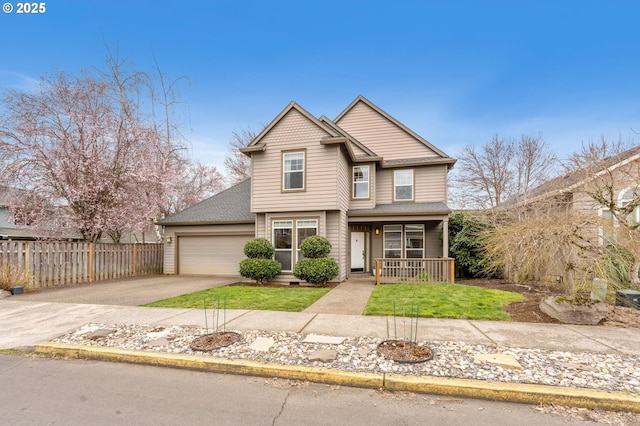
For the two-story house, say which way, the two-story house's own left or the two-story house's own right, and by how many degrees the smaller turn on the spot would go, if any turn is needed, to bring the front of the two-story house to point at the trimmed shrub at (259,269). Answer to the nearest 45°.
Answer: approximately 45° to the two-story house's own right

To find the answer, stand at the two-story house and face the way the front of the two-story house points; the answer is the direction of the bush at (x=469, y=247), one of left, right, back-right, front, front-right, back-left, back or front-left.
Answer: left

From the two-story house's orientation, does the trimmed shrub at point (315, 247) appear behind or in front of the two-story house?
in front

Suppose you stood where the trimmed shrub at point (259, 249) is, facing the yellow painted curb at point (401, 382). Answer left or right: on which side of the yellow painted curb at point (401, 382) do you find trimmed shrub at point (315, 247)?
left

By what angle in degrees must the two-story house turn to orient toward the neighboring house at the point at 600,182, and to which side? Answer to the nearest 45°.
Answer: approximately 45° to its left

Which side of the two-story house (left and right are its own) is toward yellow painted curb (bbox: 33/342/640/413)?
front

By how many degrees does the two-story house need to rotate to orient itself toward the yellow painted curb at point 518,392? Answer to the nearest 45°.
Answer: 0° — it already faces it

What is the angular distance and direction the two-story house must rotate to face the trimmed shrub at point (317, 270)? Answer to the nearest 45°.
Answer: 0° — it already faces it

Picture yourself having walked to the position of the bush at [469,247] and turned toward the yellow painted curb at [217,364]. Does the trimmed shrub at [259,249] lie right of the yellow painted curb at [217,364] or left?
right

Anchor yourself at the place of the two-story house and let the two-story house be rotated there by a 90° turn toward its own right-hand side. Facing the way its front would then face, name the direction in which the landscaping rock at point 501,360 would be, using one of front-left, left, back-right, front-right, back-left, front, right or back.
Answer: left

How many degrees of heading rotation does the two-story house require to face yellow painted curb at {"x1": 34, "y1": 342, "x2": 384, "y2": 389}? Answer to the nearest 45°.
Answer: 0° — it already faces it
